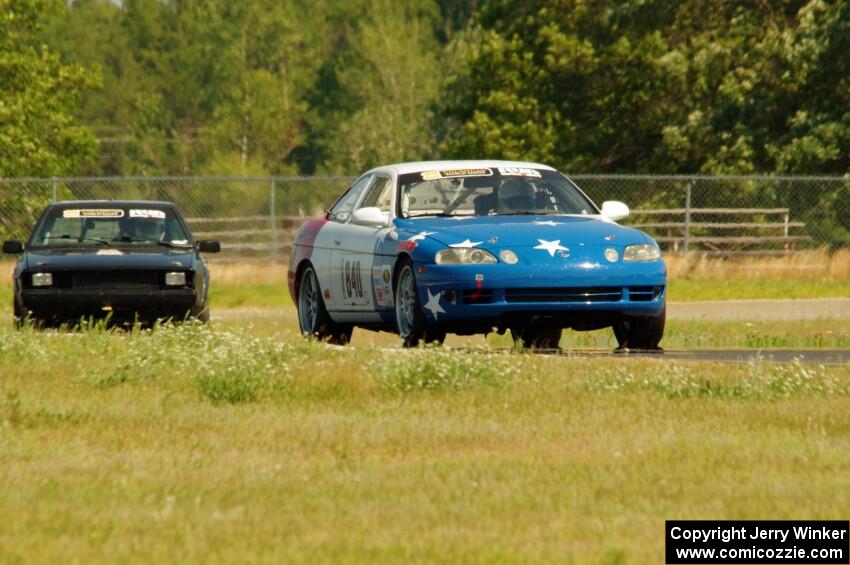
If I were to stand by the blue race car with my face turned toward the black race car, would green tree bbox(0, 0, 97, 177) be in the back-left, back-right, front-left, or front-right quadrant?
front-right

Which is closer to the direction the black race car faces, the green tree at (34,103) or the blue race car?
the blue race car

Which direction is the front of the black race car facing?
toward the camera

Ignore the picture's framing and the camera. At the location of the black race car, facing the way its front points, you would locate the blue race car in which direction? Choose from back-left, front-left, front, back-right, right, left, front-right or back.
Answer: front-left

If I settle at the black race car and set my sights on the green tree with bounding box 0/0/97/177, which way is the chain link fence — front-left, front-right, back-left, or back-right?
front-right

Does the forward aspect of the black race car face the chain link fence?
no

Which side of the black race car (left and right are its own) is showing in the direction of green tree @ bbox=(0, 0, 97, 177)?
back

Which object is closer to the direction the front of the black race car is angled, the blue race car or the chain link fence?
the blue race car
